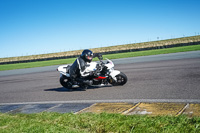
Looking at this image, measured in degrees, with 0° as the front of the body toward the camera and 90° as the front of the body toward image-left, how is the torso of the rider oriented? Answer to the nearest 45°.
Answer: approximately 270°
